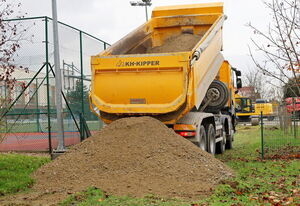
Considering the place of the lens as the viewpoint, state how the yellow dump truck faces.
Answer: facing away from the viewer and to the right of the viewer

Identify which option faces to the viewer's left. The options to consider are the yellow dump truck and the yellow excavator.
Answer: the yellow excavator

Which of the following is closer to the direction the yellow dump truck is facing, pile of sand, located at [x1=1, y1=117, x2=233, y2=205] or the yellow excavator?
the yellow excavator

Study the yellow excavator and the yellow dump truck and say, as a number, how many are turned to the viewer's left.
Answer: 1

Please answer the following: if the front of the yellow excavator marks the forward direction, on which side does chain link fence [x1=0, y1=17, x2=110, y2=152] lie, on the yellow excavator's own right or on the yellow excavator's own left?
on the yellow excavator's own left

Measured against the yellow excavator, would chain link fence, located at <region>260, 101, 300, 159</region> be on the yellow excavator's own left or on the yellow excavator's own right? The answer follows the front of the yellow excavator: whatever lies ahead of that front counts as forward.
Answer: on the yellow excavator's own left

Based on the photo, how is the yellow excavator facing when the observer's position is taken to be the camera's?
facing to the left of the viewer

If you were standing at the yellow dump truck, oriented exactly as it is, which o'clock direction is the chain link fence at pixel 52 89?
The chain link fence is roughly at 9 o'clock from the yellow dump truck.
